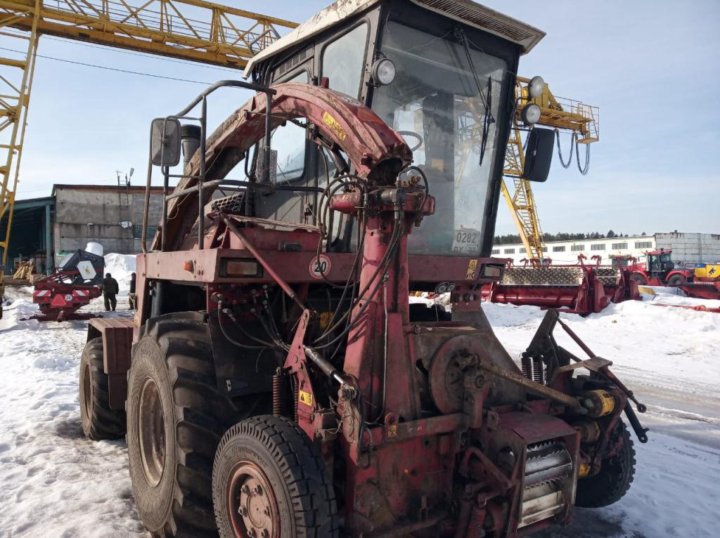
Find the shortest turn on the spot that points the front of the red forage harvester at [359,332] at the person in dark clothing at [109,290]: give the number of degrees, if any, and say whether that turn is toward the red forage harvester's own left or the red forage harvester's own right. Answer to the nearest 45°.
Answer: approximately 180°

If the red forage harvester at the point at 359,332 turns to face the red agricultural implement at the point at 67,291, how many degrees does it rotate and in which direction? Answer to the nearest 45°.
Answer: approximately 180°

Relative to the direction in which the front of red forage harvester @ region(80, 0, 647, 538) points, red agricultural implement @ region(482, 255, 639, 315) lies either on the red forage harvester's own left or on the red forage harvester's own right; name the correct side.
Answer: on the red forage harvester's own left

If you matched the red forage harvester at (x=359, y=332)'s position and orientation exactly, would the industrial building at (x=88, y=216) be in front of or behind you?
behind

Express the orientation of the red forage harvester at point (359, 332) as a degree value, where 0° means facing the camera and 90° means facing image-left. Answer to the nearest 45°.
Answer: approximately 315°
